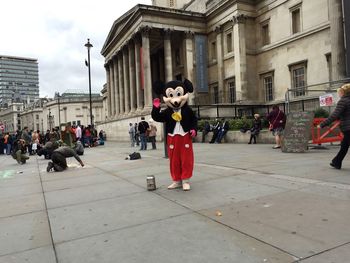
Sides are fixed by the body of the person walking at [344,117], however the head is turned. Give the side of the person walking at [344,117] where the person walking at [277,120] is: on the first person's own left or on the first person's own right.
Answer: on the first person's own right

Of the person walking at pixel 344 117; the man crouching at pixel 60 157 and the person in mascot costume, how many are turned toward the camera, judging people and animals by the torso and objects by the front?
1

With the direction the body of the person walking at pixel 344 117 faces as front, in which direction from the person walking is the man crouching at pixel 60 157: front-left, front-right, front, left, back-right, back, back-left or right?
front

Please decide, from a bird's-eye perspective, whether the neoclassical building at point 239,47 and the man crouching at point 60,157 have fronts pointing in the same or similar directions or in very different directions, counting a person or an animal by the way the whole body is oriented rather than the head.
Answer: very different directions

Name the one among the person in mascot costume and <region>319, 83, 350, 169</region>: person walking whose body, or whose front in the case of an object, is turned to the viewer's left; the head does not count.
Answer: the person walking

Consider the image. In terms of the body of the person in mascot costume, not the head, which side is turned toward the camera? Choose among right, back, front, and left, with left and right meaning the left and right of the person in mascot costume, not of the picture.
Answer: front

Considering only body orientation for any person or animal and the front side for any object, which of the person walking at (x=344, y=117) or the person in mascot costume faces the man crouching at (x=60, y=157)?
the person walking

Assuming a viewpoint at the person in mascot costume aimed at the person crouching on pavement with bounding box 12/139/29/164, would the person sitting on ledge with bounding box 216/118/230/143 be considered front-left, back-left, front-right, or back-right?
front-right

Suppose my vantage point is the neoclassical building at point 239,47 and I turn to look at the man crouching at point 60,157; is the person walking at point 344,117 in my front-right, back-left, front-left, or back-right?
front-left

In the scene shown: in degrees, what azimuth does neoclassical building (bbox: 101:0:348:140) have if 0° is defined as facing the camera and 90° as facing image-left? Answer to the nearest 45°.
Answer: approximately 45°

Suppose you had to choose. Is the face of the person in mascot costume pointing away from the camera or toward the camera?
toward the camera

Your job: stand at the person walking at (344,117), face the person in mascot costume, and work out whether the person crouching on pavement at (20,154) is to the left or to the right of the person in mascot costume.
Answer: right

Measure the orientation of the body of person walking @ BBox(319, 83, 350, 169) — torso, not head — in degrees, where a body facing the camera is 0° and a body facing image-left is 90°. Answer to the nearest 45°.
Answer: approximately 90°
